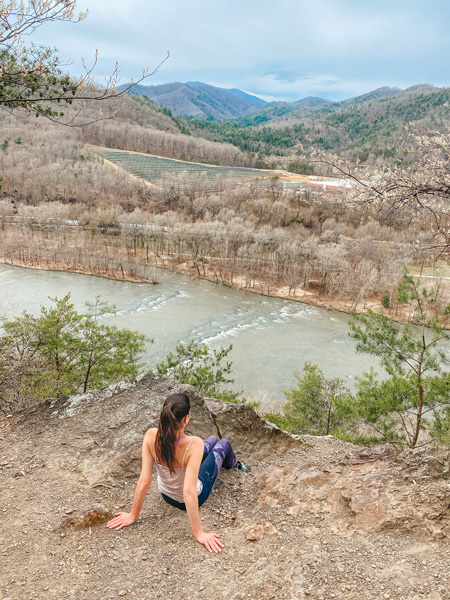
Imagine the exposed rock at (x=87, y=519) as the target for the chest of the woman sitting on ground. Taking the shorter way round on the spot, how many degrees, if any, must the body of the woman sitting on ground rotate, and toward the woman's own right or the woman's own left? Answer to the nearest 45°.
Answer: approximately 135° to the woman's own left

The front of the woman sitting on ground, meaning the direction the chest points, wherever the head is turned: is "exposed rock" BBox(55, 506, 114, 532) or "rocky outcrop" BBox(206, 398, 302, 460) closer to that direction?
the rocky outcrop

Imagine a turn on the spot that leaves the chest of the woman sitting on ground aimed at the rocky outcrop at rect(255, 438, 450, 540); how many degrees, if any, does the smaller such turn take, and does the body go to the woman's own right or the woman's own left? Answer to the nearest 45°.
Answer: approximately 45° to the woman's own right

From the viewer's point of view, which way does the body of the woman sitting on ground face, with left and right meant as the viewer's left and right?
facing away from the viewer and to the right of the viewer

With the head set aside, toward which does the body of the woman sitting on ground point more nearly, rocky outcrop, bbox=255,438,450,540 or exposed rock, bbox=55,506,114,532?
the rocky outcrop
